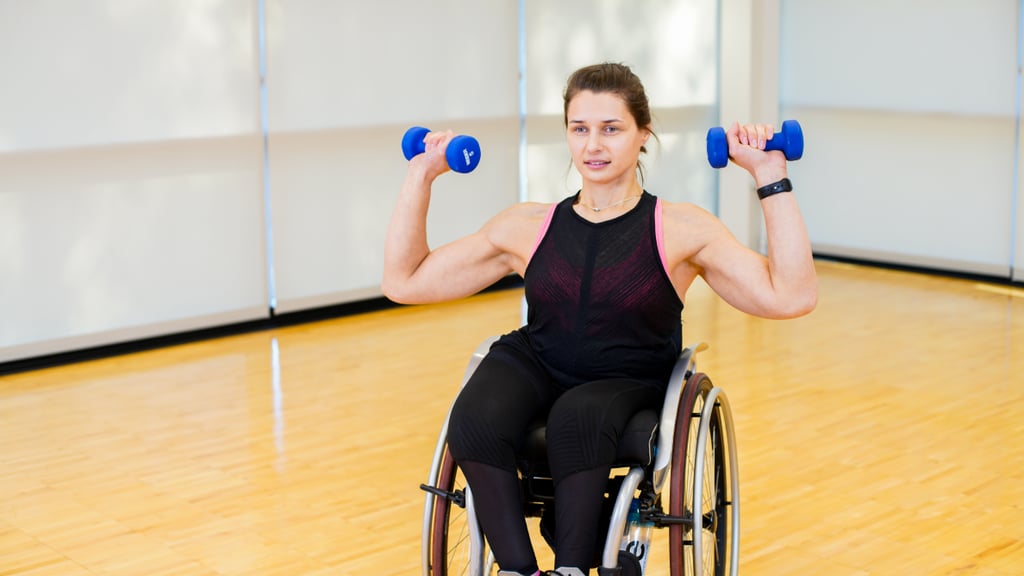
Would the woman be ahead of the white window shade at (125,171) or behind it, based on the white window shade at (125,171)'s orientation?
ahead

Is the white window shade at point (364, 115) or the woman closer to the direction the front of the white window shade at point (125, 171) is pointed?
the woman

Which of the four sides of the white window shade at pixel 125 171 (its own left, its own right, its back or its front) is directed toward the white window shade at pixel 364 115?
left

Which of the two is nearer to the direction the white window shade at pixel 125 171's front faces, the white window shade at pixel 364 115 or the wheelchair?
the wheelchair

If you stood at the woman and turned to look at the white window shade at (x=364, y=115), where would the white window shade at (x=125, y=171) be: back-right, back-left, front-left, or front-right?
front-left

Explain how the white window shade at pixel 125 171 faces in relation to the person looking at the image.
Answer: facing the viewer and to the right of the viewer

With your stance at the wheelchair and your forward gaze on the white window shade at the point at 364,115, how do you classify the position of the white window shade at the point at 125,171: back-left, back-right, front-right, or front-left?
front-left
